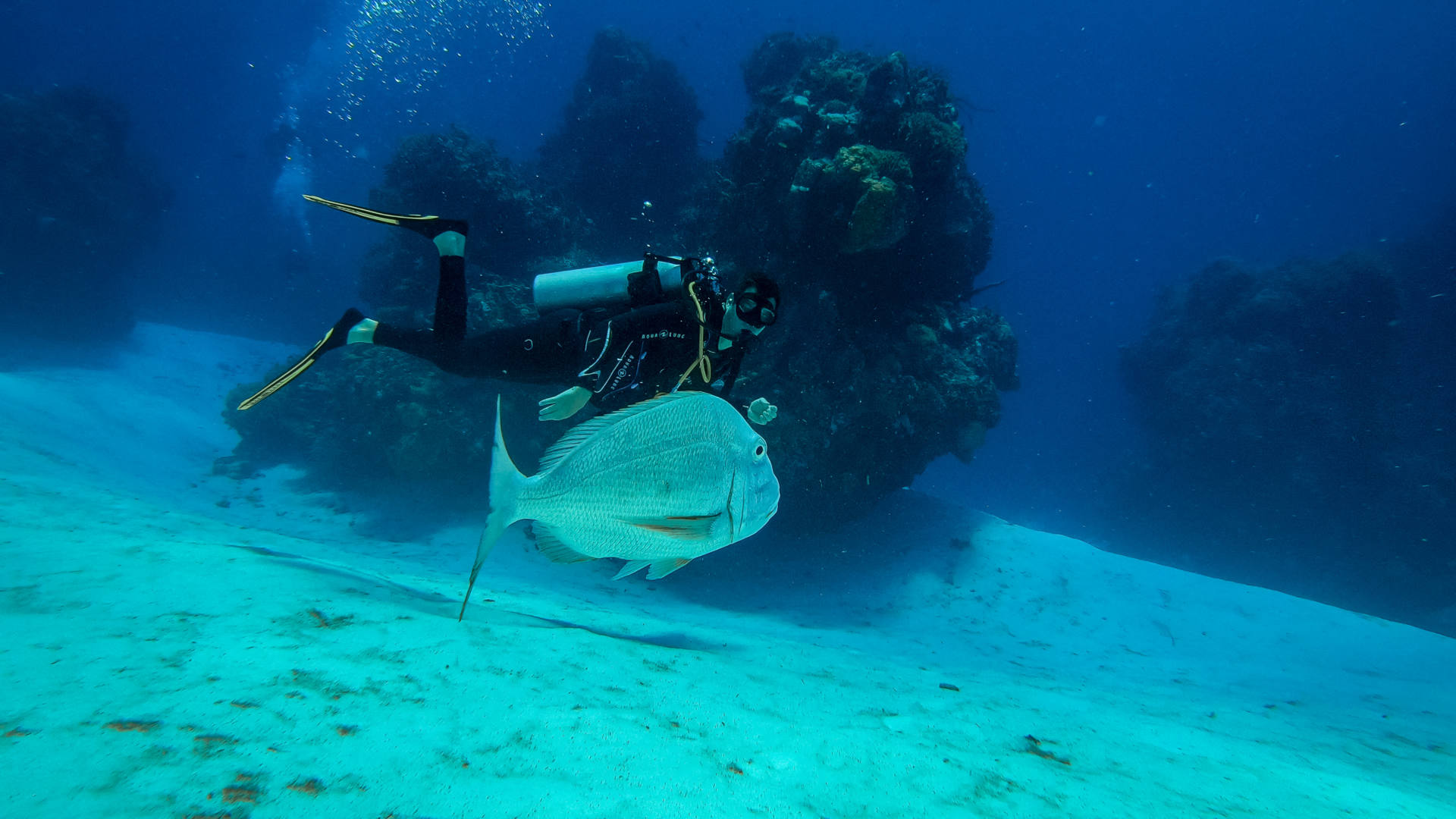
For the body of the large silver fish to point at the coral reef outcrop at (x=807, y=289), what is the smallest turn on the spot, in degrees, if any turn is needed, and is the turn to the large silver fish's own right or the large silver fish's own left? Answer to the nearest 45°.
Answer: approximately 90° to the large silver fish's own left

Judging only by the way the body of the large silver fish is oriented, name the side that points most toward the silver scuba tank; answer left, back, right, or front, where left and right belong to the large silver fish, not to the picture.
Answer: left

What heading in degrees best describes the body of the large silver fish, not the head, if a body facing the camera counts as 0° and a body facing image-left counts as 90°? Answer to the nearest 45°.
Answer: approximately 270°
